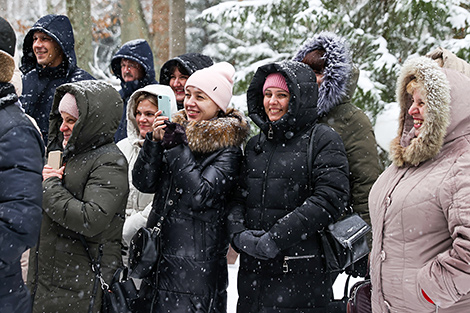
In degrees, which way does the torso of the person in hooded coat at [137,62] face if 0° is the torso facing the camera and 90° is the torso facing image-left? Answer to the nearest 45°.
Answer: approximately 45°

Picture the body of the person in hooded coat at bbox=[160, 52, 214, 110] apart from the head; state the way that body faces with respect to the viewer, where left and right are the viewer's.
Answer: facing the viewer and to the left of the viewer

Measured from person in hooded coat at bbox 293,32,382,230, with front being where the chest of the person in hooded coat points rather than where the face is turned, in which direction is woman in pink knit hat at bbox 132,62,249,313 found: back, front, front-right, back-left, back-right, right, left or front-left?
front-left

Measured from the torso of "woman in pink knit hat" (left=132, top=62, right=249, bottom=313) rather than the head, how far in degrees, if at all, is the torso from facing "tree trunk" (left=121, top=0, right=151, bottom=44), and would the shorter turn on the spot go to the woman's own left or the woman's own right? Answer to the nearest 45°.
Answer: approximately 135° to the woman's own right

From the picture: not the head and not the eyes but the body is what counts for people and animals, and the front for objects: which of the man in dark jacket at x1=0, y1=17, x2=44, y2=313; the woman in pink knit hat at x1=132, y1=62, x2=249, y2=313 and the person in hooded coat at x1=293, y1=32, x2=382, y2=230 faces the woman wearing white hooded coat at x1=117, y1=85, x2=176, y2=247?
the person in hooded coat

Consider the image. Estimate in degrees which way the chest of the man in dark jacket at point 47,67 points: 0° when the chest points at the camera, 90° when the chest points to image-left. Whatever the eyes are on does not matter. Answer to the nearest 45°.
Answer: approximately 45°

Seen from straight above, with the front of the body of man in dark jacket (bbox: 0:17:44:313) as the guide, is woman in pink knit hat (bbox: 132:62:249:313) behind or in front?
behind

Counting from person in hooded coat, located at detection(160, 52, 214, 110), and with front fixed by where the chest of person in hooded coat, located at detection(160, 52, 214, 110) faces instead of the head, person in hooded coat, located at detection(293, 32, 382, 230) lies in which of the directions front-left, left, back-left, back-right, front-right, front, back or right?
left
